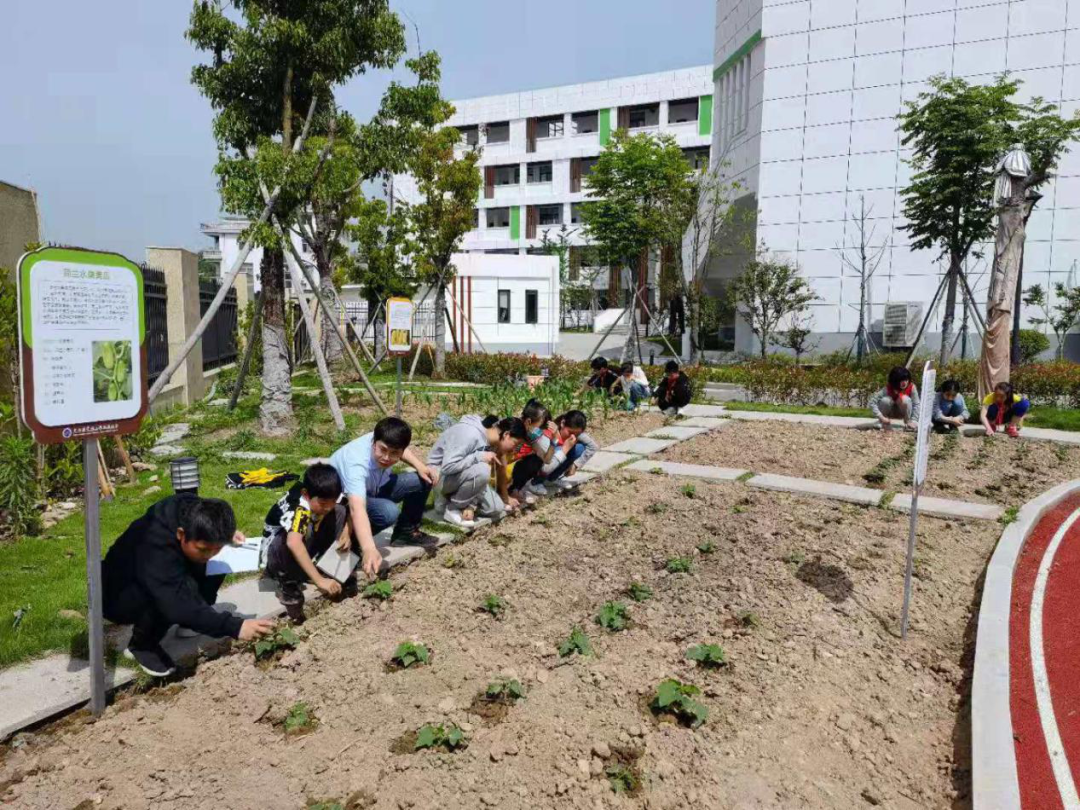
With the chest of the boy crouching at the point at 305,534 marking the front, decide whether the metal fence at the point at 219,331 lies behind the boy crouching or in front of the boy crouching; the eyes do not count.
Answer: behind

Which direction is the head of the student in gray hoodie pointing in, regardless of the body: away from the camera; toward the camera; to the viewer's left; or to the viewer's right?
to the viewer's right

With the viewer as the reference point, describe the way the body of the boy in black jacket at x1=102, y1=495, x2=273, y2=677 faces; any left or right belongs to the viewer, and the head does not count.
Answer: facing the viewer and to the right of the viewer

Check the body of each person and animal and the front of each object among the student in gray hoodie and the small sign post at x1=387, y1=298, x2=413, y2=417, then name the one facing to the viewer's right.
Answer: the student in gray hoodie

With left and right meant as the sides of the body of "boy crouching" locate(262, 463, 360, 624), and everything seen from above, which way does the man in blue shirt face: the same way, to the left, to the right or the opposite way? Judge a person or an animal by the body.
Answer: the same way

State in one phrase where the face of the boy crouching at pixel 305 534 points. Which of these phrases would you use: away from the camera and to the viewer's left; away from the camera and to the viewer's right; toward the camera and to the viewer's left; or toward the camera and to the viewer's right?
toward the camera and to the viewer's right

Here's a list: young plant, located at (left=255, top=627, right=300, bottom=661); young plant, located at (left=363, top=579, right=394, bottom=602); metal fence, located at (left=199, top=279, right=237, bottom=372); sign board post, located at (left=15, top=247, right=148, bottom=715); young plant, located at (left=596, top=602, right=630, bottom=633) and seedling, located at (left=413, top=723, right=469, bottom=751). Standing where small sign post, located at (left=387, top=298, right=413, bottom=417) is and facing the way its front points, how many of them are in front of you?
5

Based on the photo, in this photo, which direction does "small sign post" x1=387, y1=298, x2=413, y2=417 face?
toward the camera

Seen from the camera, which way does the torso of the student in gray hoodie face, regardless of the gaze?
to the viewer's right

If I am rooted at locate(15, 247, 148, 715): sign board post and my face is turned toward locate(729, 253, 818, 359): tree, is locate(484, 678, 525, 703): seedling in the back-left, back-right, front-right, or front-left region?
front-right

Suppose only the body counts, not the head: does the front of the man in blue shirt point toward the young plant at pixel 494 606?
yes

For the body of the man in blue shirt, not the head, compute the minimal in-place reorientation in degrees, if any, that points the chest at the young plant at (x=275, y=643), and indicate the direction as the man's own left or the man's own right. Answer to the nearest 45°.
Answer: approximately 90° to the man's own right

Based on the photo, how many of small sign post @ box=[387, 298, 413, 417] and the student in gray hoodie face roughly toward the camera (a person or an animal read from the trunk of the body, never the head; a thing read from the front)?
1

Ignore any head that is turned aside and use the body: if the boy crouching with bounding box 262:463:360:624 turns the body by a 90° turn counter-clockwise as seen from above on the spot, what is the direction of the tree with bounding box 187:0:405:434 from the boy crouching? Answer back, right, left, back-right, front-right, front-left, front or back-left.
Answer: front-left

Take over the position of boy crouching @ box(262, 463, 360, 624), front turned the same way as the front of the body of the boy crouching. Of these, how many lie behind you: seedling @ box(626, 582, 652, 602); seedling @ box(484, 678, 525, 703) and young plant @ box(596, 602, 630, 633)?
0
